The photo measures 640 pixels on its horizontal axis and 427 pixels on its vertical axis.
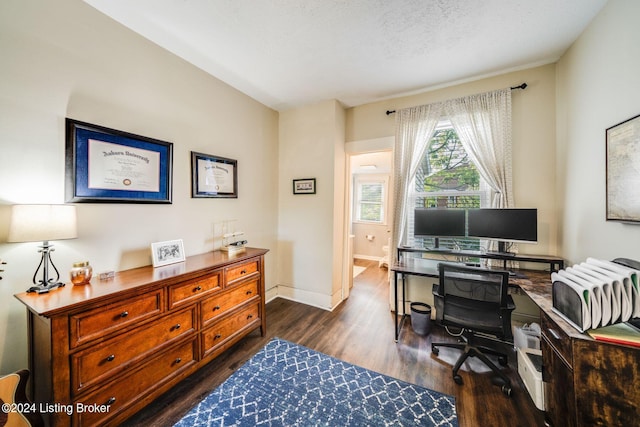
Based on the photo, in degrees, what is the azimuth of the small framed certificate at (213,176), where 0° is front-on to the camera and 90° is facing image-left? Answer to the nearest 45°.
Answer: approximately 315°

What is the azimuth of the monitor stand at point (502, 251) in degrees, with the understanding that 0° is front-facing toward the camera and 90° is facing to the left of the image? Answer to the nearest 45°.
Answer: approximately 0°

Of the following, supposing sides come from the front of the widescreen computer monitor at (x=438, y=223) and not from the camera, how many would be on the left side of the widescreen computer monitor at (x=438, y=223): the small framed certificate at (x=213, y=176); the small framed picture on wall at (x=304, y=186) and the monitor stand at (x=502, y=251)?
1

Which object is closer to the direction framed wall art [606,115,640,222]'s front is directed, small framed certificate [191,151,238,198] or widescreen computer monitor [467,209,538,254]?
the small framed certificate

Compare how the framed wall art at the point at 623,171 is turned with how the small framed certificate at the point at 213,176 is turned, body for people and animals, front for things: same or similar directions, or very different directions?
very different directions

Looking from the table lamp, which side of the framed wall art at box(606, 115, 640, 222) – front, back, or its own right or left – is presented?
front

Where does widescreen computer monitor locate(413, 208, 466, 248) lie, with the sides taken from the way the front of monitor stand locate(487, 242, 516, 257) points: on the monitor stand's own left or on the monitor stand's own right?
on the monitor stand's own right

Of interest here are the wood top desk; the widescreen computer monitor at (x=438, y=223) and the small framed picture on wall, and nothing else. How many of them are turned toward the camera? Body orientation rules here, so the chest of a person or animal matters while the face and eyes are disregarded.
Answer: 3

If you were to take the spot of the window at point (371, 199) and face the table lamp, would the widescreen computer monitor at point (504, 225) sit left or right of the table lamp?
left

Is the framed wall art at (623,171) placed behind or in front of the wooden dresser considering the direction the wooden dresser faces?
in front

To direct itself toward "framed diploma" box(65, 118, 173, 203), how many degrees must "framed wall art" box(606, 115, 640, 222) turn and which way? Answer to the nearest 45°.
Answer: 0° — it already faces it

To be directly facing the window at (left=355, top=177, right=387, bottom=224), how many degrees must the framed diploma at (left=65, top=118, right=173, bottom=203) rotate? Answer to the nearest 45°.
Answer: approximately 45° to its left

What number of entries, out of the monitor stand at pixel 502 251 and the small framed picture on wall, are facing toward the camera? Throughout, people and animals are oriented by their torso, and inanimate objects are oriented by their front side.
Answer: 2

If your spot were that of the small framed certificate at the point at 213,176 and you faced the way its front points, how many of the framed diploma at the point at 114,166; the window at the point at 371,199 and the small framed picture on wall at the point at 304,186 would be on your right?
1
